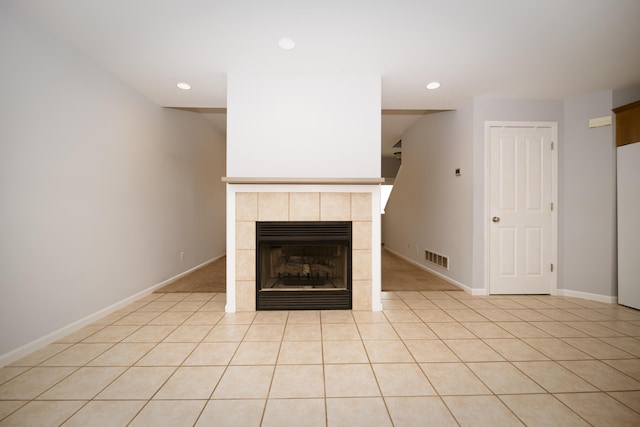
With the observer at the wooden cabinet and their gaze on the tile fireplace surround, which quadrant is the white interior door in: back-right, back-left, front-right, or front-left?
front-right

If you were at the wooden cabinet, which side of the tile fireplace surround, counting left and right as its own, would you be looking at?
left

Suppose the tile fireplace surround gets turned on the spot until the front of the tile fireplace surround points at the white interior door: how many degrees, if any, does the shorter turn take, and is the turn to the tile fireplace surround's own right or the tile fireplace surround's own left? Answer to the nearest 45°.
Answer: approximately 90° to the tile fireplace surround's own left

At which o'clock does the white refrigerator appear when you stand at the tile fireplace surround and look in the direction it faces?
The white refrigerator is roughly at 9 o'clock from the tile fireplace surround.

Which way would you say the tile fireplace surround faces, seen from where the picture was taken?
facing the viewer

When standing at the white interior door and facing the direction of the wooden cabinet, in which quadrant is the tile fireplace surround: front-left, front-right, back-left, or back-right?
back-right
